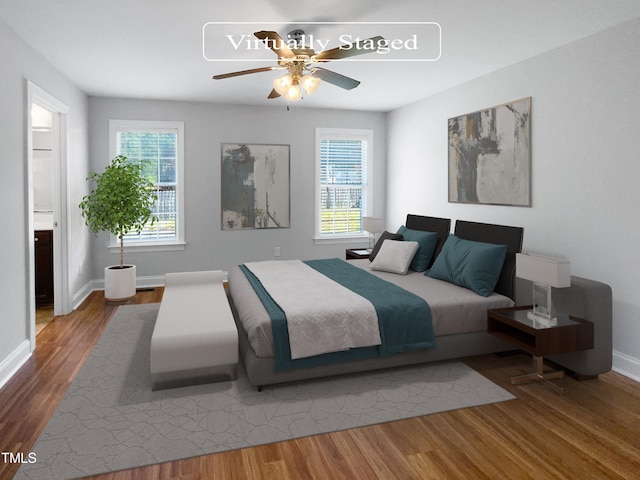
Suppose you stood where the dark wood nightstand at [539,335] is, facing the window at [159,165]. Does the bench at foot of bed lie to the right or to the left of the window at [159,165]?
left

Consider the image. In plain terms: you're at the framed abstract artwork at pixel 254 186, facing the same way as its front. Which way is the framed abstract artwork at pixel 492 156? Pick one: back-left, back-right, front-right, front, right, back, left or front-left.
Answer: front-left

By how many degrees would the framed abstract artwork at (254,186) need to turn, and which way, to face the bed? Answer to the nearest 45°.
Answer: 0° — it already faces it

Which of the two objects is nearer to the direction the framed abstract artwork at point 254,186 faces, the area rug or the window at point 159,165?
the area rug

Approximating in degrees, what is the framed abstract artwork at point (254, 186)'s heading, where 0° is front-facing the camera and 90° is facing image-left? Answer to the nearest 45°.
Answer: approximately 0°

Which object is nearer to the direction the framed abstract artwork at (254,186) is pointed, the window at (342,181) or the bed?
the bed

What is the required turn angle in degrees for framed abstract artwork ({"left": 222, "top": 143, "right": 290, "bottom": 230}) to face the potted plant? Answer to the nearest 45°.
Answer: approximately 45° to its right

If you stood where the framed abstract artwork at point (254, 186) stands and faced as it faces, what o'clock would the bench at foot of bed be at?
The bench at foot of bed is roughly at 12 o'clock from the framed abstract artwork.

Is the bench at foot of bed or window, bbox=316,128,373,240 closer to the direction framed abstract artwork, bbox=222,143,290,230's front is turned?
the bench at foot of bed

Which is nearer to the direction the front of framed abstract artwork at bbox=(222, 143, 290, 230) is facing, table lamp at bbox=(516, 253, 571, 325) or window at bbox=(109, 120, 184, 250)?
the table lamp

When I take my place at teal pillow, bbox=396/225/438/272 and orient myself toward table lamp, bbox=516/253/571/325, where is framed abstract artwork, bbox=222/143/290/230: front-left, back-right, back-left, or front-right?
back-right
